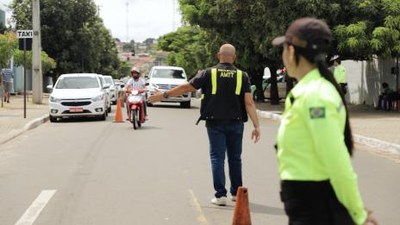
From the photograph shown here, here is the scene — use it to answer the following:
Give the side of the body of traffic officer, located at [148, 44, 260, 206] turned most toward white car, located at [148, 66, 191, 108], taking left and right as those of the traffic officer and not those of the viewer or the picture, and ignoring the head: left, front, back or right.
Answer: front

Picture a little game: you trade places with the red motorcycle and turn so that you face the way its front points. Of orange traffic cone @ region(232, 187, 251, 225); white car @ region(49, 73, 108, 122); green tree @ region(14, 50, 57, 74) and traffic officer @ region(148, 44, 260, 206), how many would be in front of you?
2

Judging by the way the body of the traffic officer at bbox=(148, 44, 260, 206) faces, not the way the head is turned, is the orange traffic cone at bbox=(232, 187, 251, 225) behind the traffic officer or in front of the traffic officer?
behind

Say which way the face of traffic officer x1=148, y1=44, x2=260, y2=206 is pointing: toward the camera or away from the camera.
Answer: away from the camera

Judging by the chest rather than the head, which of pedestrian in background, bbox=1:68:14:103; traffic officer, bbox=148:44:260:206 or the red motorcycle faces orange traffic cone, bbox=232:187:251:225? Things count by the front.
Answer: the red motorcycle

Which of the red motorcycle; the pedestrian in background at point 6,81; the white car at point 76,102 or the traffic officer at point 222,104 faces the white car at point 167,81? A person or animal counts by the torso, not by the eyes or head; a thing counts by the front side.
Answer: the traffic officer

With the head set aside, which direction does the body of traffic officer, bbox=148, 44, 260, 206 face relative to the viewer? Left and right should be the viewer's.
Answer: facing away from the viewer

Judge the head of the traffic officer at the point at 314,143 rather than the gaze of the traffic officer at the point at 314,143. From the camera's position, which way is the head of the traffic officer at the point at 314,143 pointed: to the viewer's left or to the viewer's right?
to the viewer's left

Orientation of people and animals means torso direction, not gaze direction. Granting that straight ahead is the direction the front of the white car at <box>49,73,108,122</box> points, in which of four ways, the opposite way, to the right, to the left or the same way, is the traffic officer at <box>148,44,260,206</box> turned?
the opposite way
